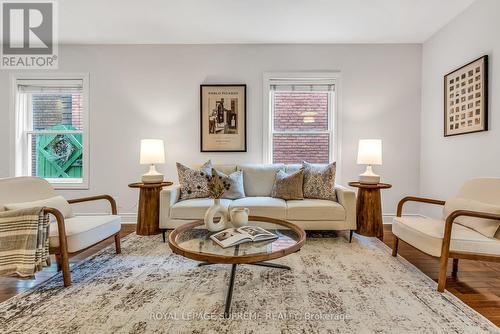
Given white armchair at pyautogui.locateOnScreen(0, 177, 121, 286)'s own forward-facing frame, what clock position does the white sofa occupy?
The white sofa is roughly at 11 o'clock from the white armchair.

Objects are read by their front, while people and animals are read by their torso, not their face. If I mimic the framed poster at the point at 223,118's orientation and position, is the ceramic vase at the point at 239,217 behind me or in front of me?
in front

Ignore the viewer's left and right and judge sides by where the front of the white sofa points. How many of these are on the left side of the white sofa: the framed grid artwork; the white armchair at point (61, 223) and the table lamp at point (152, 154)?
1

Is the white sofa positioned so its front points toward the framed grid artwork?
no

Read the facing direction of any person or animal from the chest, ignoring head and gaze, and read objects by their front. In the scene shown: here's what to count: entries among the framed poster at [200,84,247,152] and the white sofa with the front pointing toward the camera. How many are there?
2

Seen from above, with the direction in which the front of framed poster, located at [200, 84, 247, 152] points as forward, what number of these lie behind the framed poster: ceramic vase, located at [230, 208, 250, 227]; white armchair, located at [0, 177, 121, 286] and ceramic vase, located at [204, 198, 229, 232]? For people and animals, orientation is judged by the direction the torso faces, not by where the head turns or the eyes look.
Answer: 0

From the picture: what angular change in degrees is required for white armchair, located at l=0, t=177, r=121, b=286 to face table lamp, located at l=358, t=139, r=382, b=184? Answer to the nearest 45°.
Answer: approximately 45° to its left

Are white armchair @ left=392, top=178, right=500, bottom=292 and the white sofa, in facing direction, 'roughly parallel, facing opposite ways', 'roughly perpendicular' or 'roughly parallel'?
roughly perpendicular

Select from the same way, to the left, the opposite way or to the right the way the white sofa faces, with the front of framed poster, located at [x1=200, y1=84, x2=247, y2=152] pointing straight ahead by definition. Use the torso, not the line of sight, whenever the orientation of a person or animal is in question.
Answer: the same way

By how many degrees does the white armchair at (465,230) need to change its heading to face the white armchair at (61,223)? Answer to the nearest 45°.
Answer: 0° — it already faces it

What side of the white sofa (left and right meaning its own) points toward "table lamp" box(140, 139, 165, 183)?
right

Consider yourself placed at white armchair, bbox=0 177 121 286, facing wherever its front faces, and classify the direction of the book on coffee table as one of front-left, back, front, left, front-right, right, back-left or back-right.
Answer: front

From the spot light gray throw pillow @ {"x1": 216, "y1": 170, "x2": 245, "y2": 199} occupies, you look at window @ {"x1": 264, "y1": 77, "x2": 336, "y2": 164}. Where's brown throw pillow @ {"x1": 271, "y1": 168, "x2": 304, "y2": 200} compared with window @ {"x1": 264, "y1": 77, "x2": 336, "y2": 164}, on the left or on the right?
right

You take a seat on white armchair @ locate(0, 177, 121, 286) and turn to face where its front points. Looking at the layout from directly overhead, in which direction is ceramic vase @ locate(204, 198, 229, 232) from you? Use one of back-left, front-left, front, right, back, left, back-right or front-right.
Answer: front

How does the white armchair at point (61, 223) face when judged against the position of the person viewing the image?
facing the viewer and to the right of the viewer

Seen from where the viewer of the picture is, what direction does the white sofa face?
facing the viewer

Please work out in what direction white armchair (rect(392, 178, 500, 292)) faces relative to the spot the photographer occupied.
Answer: facing the viewer and to the left of the viewer

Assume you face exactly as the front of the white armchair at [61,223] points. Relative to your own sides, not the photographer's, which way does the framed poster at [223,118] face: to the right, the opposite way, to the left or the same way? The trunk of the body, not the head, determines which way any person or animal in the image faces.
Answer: to the right

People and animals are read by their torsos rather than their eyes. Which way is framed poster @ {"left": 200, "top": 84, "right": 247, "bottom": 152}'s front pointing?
toward the camera
